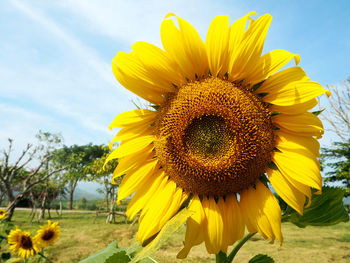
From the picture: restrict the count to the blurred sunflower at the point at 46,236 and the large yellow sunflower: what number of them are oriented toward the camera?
2

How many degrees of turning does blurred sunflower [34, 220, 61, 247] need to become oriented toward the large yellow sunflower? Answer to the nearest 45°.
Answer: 0° — it already faces it

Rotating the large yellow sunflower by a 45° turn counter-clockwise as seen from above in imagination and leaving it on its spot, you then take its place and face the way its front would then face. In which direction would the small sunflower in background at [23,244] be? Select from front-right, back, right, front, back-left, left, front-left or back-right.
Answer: back

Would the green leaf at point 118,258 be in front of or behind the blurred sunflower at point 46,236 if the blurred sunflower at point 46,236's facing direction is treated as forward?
in front

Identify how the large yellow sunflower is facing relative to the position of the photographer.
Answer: facing the viewer

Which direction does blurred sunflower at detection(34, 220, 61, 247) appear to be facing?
toward the camera
